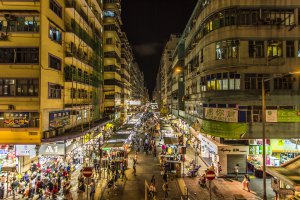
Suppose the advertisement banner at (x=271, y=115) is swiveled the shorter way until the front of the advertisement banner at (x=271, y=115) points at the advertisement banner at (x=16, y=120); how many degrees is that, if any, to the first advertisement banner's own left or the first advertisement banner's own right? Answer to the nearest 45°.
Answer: approximately 45° to the first advertisement banner's own right

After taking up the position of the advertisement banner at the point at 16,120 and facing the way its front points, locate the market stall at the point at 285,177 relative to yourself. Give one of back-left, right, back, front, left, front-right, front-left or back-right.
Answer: front-left

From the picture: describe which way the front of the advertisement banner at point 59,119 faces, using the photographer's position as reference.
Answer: facing the viewer and to the right of the viewer
